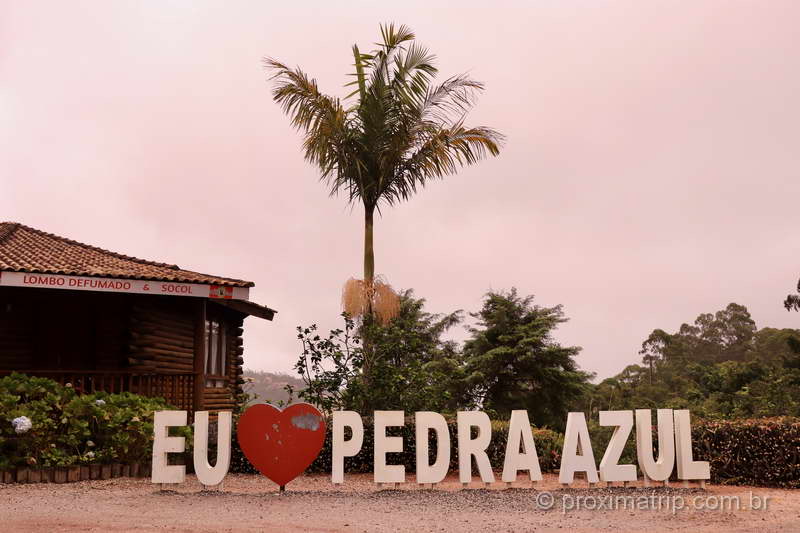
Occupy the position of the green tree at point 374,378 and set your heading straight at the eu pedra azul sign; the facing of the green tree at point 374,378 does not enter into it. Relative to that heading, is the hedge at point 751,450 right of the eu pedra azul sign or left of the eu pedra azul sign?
left

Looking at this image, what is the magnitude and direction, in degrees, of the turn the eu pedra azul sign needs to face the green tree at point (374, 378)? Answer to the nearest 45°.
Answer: approximately 180°

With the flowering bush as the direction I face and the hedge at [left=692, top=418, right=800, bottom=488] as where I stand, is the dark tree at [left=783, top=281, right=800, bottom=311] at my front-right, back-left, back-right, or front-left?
back-right

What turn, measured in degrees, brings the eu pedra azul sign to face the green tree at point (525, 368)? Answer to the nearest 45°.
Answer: approximately 180°

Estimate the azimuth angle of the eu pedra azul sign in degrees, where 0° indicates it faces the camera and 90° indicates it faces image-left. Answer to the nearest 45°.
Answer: approximately 0°

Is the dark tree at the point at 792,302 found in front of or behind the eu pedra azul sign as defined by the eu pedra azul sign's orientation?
behind

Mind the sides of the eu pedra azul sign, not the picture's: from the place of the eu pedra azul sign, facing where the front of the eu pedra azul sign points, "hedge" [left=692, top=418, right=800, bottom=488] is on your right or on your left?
on your left

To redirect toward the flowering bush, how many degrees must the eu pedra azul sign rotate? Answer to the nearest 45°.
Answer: approximately 90° to its right

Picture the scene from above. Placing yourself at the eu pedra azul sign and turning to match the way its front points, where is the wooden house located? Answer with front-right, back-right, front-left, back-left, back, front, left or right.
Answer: back-right

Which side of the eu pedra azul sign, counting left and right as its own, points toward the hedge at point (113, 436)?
right
